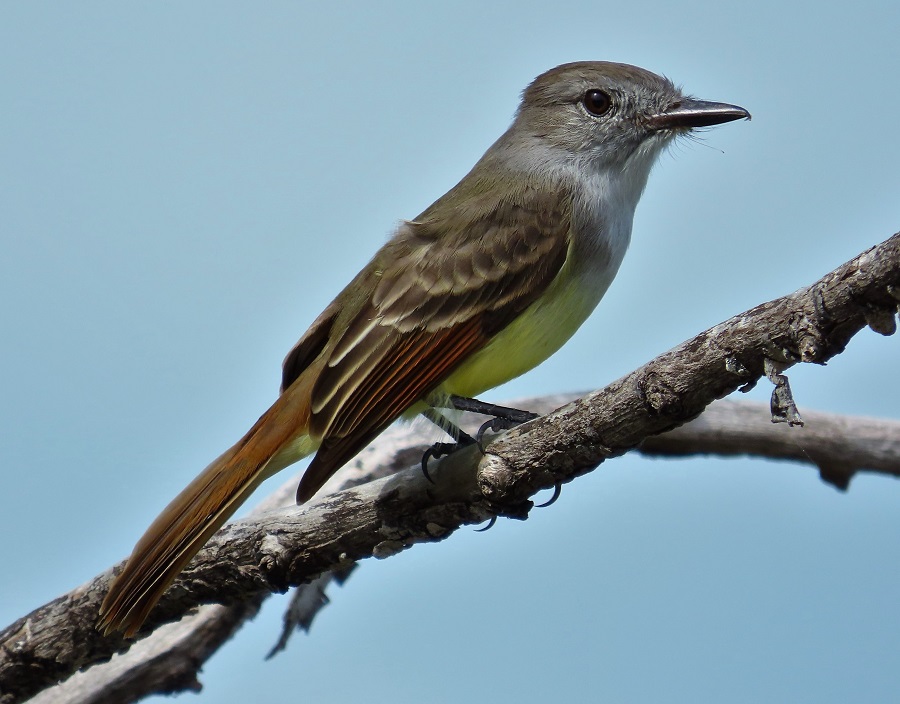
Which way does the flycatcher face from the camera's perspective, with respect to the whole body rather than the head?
to the viewer's right
